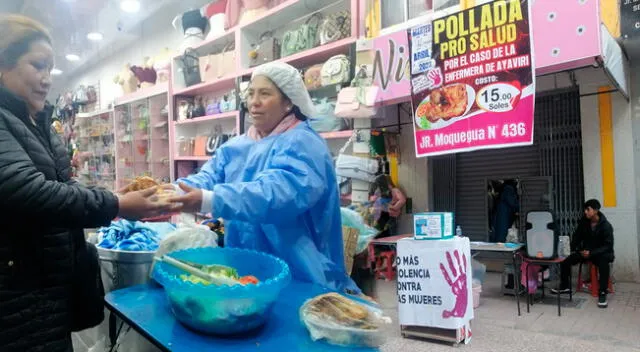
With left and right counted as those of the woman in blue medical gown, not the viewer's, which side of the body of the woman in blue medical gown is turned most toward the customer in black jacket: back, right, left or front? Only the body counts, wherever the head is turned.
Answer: front

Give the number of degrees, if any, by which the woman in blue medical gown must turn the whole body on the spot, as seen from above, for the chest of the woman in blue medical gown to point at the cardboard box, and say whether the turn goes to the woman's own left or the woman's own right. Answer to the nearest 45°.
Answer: approximately 180°

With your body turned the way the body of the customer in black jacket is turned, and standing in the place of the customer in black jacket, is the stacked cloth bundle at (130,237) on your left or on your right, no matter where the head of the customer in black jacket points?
on your left

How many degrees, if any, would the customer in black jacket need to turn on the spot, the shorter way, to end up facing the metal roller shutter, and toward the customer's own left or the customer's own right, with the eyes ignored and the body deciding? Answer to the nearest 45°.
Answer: approximately 45° to the customer's own left

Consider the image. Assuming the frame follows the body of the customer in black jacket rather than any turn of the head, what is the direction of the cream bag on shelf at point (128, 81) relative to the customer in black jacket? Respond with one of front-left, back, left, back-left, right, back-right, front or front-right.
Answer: left

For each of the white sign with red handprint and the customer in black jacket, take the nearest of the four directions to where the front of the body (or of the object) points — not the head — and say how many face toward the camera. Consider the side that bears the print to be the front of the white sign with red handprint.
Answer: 1

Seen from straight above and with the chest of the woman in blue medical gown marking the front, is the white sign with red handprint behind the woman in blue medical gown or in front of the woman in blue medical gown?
behind

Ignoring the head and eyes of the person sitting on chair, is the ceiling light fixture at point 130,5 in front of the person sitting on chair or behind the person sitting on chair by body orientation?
in front

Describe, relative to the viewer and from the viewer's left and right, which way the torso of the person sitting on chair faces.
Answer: facing the viewer and to the left of the viewer

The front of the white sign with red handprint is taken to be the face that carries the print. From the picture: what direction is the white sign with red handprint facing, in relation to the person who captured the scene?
facing the viewer

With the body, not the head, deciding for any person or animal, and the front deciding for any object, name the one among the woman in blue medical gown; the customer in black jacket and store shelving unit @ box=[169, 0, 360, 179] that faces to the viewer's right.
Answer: the customer in black jacket

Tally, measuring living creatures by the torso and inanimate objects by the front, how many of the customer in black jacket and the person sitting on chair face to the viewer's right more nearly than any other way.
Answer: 1

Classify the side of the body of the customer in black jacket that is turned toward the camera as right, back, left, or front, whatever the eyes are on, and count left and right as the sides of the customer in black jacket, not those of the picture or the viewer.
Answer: right
